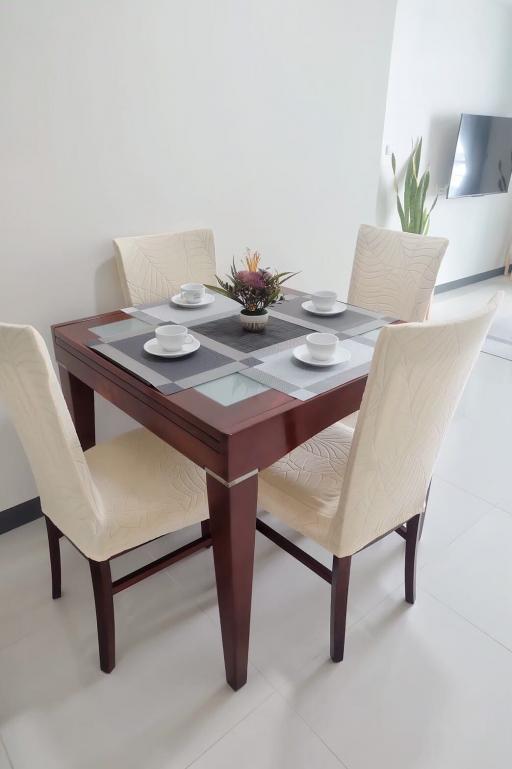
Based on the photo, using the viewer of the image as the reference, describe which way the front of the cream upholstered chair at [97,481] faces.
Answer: facing away from the viewer and to the right of the viewer

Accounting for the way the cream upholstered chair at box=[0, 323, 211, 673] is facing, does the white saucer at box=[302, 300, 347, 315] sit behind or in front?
in front

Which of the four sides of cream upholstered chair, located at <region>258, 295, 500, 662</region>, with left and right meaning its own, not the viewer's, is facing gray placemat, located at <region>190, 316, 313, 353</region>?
front

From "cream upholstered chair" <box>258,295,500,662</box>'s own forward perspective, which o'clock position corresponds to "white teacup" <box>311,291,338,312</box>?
The white teacup is roughly at 1 o'clock from the cream upholstered chair.

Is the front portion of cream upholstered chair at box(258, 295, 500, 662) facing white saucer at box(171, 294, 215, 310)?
yes

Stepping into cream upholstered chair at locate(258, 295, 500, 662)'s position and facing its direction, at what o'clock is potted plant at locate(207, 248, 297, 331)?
The potted plant is roughly at 12 o'clock from the cream upholstered chair.

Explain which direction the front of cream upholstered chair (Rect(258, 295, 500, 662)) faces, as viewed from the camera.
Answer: facing away from the viewer and to the left of the viewer
